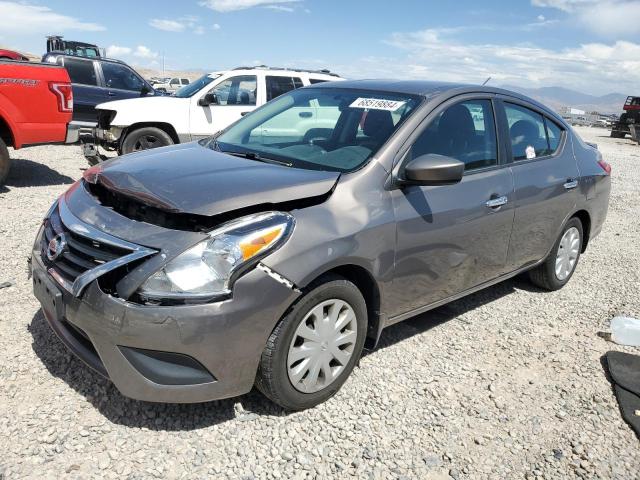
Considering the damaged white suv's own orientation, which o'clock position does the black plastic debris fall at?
The black plastic debris is roughly at 8 o'clock from the damaged white suv.

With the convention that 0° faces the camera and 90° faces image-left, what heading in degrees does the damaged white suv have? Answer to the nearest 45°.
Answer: approximately 90°

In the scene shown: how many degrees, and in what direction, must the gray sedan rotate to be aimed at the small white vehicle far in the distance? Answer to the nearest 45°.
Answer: approximately 135° to its right

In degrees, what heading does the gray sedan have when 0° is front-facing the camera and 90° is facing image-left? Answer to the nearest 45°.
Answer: approximately 45°

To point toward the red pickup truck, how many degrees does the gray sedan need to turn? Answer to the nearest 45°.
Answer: approximately 90° to its right

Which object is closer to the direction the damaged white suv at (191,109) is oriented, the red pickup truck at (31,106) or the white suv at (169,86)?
the red pickup truck

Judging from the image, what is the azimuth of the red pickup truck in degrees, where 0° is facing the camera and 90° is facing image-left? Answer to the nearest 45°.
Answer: approximately 90°

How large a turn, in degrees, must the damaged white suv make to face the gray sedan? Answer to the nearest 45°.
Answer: approximately 90° to its left

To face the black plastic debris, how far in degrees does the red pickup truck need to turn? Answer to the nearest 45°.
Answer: approximately 135° to its left
